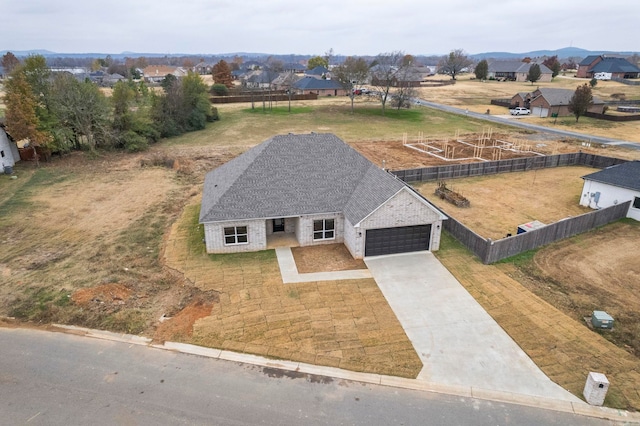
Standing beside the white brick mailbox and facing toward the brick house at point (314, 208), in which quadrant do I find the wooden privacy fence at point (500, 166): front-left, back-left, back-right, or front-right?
front-right

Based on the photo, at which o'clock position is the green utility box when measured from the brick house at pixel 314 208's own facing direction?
The green utility box is roughly at 10 o'clock from the brick house.

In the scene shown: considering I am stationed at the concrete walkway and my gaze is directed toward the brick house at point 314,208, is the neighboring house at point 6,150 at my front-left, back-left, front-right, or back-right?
front-left

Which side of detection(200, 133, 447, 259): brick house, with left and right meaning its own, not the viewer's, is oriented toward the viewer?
front

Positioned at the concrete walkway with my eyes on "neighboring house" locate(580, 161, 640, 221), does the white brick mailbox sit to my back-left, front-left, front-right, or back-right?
front-right

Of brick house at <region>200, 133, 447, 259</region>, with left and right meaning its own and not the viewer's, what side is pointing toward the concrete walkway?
front

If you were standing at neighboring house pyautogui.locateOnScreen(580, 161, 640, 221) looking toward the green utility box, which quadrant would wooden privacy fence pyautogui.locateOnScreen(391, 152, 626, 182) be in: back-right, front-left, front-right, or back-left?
back-right

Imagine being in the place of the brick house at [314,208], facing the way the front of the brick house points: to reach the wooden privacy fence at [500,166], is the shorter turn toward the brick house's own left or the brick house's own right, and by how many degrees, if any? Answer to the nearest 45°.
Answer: approximately 135° to the brick house's own left

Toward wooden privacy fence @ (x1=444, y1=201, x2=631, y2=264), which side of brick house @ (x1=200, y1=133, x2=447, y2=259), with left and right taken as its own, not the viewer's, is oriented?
left

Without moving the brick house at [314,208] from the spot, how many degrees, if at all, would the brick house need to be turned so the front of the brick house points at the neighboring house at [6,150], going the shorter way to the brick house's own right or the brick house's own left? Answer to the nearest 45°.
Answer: approximately 135° to the brick house's own right

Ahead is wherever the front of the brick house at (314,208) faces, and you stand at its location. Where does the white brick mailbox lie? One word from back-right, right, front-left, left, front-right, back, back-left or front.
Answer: front-left

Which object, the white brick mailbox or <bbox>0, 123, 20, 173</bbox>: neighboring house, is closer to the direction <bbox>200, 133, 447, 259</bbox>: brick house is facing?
the white brick mailbox

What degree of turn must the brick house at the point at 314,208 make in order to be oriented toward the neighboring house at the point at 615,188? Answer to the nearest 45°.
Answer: approximately 90° to its left
